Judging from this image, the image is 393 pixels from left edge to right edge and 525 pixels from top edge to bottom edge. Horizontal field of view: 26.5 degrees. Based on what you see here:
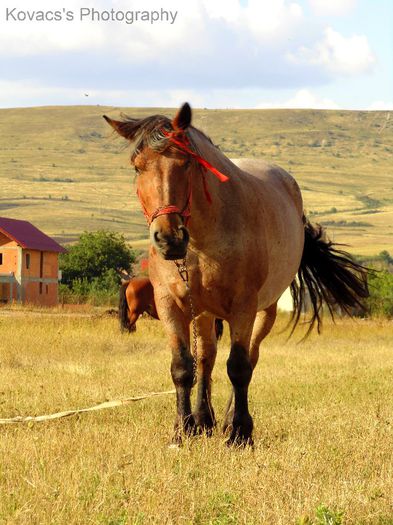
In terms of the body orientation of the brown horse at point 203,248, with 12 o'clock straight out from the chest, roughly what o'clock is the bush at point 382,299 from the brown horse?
The bush is roughly at 5 o'clock from the brown horse.

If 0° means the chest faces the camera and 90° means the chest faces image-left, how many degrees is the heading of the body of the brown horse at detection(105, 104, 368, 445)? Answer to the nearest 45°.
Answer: approximately 45°

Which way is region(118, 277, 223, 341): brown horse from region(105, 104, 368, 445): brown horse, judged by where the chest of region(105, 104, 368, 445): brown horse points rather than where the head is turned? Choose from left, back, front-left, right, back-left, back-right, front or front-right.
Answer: back-right

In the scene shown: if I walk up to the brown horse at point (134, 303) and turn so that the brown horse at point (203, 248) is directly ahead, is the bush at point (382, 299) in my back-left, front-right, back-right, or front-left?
back-left
